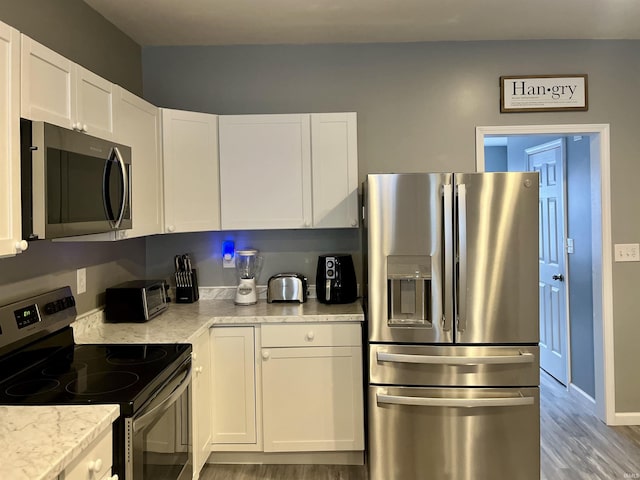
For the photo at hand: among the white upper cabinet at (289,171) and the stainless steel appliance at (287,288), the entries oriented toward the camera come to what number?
2

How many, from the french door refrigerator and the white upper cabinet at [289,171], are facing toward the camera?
2

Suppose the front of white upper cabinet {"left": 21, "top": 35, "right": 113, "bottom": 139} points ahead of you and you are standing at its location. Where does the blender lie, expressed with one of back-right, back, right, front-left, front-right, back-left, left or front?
left

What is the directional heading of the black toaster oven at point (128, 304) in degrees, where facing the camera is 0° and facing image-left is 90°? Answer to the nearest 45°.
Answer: approximately 315°

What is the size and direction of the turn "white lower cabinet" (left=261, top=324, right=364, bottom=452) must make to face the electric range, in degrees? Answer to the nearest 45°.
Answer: approximately 45° to its right

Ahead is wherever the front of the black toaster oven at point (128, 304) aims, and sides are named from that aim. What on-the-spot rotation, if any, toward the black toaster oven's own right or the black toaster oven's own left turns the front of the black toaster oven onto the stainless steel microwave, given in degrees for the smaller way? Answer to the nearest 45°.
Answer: approximately 45° to the black toaster oven's own right

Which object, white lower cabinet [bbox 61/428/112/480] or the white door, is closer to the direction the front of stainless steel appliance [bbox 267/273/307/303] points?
the white lower cabinet

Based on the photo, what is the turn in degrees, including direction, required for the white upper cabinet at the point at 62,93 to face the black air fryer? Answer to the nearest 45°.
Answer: approximately 45° to its left

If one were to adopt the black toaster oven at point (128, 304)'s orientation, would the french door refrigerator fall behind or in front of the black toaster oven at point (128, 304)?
in front

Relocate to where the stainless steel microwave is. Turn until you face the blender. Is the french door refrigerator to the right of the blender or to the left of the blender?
right

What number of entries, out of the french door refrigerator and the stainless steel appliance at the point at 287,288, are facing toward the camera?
2

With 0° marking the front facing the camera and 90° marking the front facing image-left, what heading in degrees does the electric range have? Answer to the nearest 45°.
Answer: approximately 315°

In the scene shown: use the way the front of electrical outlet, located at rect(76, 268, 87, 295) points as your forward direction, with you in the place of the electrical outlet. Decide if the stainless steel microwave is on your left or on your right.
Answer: on your right
